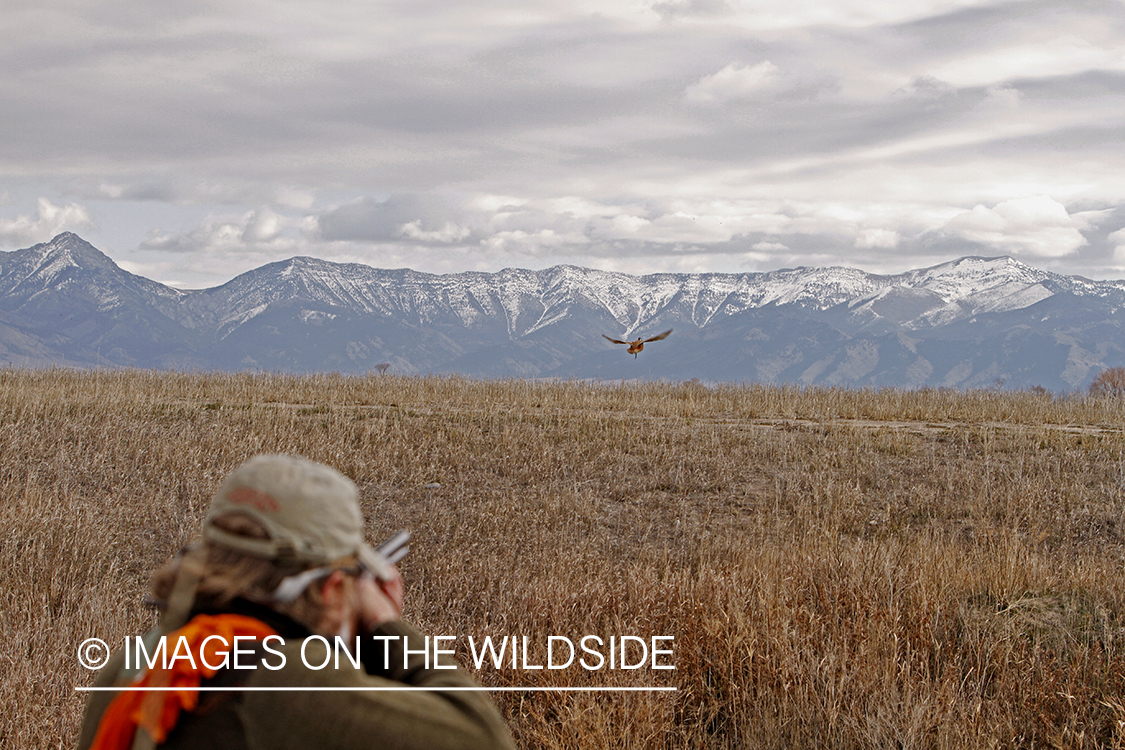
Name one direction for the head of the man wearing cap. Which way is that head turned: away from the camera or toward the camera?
away from the camera

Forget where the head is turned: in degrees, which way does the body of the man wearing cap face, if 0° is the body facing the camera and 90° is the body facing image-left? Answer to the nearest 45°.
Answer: approximately 225°
